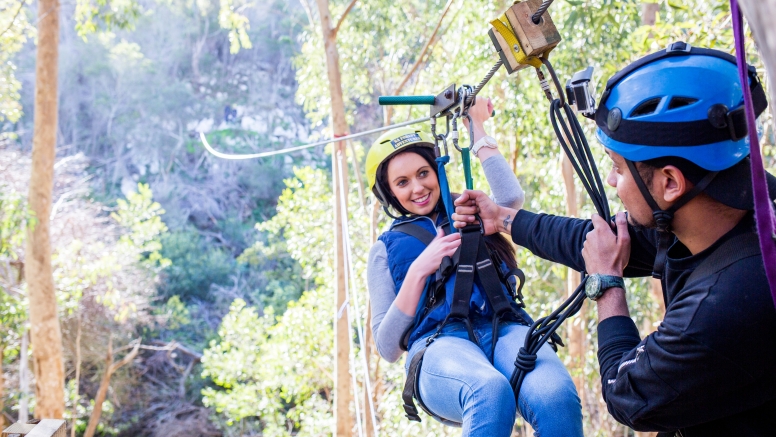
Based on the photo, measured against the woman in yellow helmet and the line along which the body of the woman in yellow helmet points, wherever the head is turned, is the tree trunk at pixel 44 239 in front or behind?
behind

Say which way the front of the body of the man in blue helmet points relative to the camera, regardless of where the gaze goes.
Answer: to the viewer's left

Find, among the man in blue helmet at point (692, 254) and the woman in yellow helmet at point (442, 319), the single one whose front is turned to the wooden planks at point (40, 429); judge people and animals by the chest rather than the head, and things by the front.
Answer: the man in blue helmet

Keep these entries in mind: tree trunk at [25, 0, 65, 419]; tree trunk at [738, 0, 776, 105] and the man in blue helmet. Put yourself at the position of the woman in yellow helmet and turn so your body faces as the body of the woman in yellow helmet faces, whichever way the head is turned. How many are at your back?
1

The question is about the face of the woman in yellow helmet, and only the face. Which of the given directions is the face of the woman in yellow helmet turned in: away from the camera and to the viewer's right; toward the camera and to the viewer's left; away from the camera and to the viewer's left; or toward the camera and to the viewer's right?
toward the camera and to the viewer's right

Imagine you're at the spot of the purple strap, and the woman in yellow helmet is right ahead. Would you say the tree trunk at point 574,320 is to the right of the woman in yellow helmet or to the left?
right

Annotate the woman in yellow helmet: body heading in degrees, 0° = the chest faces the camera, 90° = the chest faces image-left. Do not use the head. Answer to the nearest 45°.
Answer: approximately 315°

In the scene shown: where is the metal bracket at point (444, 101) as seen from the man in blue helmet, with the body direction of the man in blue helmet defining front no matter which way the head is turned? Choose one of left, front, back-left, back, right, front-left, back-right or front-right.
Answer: front-right

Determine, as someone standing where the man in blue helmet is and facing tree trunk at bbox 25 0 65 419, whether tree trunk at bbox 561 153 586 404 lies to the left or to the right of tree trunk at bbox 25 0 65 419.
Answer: right

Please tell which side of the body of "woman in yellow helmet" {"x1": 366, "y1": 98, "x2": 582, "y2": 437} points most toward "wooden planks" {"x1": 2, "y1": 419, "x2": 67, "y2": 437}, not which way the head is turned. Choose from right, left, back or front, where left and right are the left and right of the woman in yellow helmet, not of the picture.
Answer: right

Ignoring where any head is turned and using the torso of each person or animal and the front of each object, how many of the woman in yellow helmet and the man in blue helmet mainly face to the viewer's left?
1

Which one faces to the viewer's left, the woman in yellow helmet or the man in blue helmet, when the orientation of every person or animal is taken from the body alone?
the man in blue helmet
